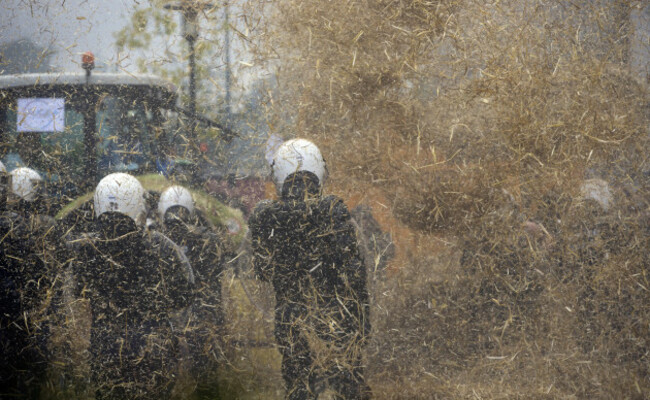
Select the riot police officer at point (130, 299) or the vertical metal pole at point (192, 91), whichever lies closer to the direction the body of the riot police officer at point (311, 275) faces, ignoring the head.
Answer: the vertical metal pole

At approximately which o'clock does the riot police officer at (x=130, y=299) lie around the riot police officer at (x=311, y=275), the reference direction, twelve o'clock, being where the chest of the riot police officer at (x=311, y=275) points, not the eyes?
the riot police officer at (x=130, y=299) is roughly at 9 o'clock from the riot police officer at (x=311, y=275).

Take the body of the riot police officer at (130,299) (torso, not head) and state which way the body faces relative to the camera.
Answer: away from the camera

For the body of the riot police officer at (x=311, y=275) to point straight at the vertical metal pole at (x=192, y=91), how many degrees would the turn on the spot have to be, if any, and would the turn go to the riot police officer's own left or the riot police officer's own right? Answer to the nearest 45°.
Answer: approximately 45° to the riot police officer's own left

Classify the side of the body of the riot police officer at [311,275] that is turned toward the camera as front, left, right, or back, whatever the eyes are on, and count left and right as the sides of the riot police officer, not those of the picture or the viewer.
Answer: back

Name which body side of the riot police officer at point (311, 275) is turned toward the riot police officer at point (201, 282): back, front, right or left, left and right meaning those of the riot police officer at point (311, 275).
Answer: left

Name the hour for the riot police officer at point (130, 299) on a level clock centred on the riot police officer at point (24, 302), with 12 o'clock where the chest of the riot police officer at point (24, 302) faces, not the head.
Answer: the riot police officer at point (130, 299) is roughly at 4 o'clock from the riot police officer at point (24, 302).

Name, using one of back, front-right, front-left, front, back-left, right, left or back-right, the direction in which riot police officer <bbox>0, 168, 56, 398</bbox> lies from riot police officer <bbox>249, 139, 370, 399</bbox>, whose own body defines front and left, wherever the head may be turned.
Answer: left

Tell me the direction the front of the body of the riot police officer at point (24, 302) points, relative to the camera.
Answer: away from the camera

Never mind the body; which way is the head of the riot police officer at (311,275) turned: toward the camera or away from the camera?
away from the camera
